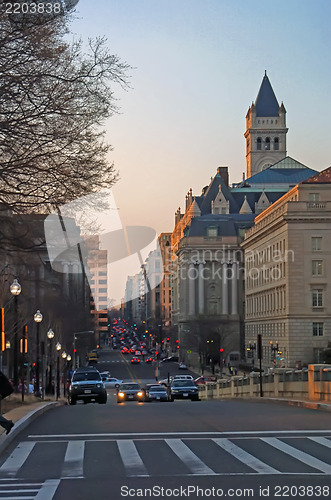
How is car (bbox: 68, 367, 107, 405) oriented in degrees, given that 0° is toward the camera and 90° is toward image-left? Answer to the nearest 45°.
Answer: approximately 0°

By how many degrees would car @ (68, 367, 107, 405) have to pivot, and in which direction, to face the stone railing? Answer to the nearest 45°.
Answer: approximately 45° to its left
